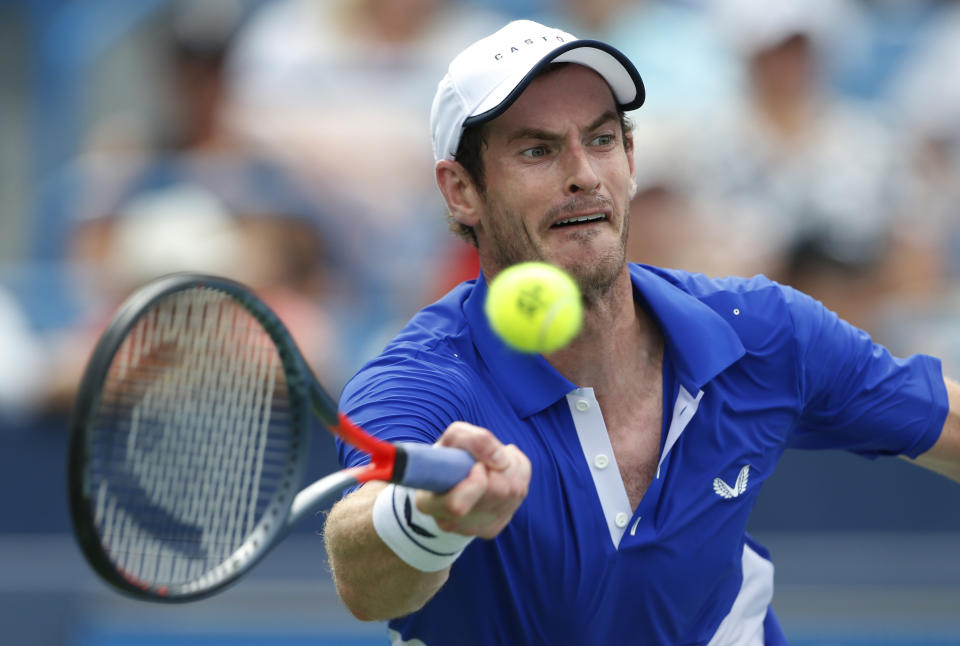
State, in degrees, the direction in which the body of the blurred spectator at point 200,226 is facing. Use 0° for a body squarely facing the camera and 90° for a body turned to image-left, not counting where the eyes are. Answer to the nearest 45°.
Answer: approximately 0°

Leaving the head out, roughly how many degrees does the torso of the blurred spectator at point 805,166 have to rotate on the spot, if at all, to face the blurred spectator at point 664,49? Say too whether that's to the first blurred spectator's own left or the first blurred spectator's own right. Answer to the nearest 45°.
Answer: approximately 90° to the first blurred spectator's own right

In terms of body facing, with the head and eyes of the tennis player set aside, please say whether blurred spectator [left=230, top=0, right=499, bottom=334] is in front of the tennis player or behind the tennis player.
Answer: behind

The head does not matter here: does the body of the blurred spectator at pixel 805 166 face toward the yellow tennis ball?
yes

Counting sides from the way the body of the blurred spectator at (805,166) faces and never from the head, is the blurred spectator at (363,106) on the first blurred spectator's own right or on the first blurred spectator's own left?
on the first blurred spectator's own right

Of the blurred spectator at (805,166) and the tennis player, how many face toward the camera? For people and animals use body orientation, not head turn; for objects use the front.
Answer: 2

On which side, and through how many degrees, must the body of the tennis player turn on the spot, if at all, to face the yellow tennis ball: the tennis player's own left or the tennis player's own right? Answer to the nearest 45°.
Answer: approximately 45° to the tennis player's own right

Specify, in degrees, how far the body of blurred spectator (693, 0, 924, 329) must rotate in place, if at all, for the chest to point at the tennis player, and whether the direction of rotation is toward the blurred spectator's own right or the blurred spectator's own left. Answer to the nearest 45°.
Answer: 0° — they already face them
